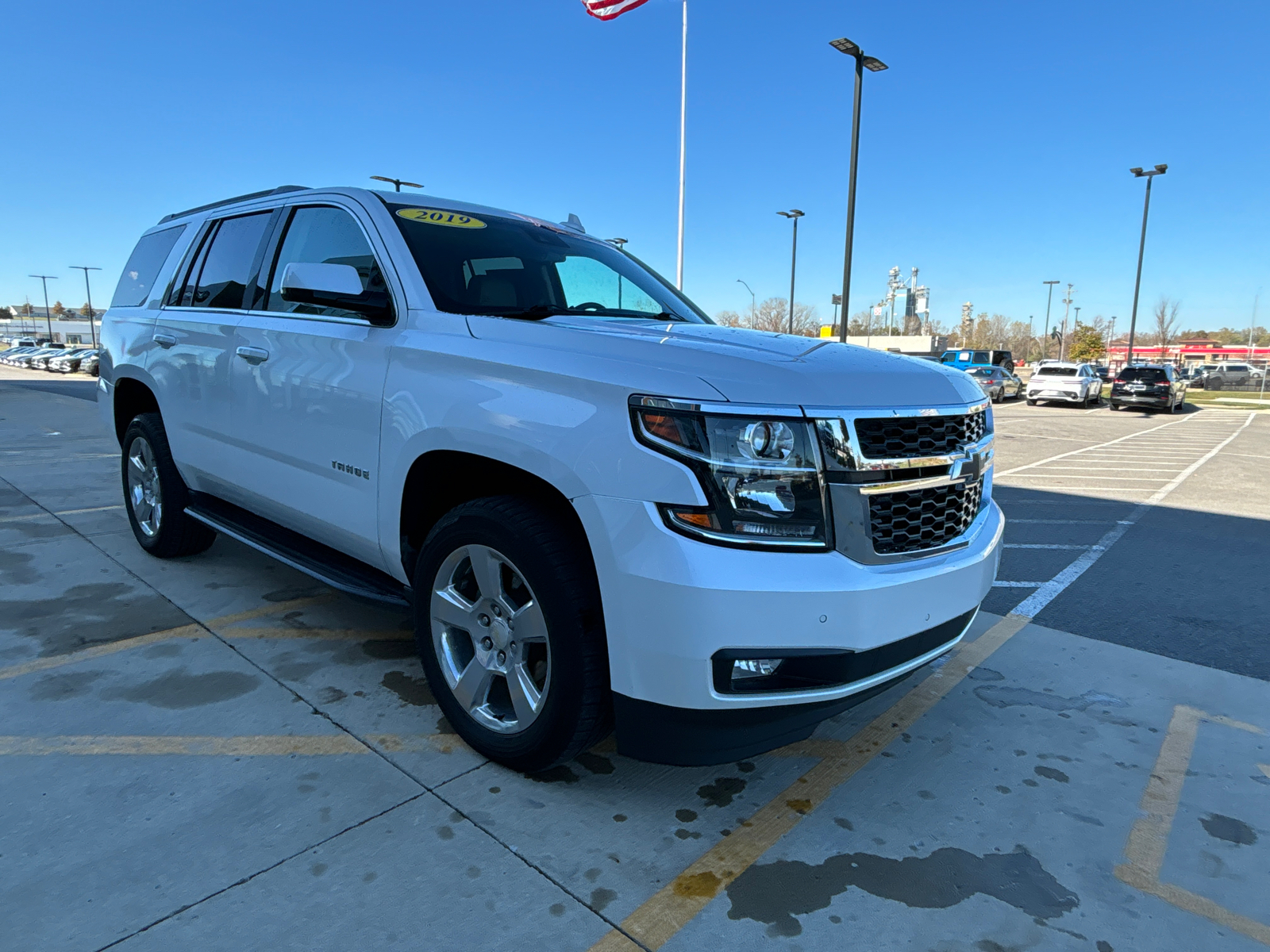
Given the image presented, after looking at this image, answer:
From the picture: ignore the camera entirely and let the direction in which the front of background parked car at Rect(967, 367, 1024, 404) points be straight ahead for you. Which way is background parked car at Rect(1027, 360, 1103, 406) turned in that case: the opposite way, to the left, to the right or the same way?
the same way

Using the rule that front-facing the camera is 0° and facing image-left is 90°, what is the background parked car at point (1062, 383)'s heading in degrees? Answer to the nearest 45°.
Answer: approximately 225°

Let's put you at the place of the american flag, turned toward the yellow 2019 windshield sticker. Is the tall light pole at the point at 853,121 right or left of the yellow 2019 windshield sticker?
left

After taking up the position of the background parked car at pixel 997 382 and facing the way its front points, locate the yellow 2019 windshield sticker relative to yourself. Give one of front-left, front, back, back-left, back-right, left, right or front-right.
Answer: back-right

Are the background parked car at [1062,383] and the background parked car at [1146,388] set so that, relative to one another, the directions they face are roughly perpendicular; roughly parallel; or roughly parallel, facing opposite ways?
roughly parallel

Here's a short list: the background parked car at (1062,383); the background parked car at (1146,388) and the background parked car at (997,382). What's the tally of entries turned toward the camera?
0

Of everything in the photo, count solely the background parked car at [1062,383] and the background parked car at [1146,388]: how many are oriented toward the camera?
0

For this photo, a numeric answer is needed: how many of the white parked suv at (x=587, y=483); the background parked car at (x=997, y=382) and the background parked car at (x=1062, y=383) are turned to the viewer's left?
0

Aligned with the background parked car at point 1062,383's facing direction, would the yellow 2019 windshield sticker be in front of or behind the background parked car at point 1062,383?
behind

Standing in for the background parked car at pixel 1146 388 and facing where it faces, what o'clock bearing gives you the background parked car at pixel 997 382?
the background parked car at pixel 997 382 is roughly at 8 o'clock from the background parked car at pixel 1146 388.

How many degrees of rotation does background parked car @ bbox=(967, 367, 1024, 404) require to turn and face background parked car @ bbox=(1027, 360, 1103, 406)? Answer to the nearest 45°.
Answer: approximately 90° to its right

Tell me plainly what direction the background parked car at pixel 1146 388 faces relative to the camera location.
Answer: facing away from the viewer and to the right of the viewer

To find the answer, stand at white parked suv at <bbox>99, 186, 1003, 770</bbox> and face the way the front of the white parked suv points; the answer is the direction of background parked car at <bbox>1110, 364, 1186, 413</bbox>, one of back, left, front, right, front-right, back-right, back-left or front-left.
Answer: left

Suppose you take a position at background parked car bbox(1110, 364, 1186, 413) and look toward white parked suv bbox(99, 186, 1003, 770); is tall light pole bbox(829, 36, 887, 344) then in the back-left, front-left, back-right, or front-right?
front-right

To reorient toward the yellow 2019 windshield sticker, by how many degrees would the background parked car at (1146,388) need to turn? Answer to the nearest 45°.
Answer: approximately 135° to its right
